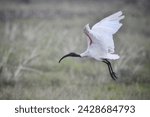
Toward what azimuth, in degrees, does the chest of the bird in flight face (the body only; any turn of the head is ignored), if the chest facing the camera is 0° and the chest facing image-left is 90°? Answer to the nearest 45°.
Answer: approximately 90°
